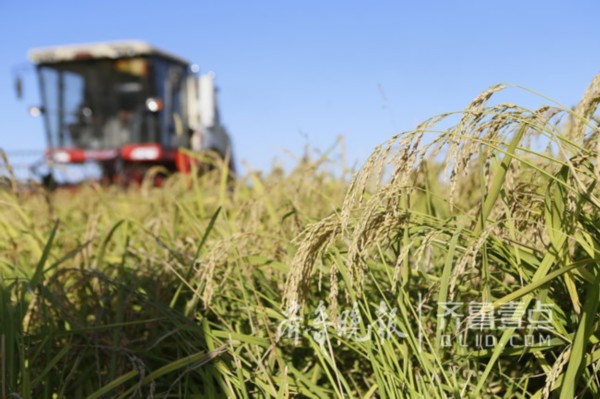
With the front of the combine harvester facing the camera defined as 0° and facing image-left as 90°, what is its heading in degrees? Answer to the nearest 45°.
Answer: approximately 45°
